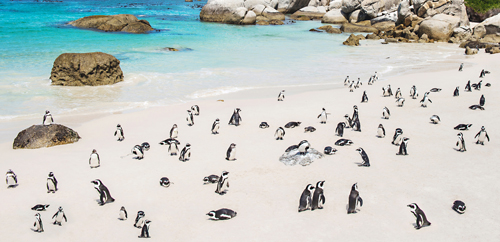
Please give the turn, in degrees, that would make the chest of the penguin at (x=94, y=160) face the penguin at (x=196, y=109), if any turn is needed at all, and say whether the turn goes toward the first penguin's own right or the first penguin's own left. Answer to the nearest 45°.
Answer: approximately 135° to the first penguin's own left

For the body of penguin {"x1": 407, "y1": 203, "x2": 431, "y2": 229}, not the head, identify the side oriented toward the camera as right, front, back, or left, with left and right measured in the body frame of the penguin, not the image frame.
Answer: left

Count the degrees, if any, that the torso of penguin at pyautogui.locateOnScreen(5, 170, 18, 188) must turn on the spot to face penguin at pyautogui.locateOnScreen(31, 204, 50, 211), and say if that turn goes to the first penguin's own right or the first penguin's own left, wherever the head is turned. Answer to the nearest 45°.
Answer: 0° — it already faces it

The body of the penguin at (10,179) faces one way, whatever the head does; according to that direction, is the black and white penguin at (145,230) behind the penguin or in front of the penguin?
in front

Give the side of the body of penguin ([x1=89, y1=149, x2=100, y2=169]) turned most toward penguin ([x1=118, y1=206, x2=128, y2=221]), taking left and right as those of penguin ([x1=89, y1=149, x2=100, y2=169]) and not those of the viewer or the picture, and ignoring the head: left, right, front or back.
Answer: front

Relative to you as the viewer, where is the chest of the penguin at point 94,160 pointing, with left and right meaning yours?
facing the viewer

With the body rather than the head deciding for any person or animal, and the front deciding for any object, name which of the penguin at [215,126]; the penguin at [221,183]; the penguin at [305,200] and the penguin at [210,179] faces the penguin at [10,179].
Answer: the penguin at [210,179]

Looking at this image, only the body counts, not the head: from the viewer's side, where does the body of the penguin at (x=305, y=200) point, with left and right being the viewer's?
facing to the right of the viewer

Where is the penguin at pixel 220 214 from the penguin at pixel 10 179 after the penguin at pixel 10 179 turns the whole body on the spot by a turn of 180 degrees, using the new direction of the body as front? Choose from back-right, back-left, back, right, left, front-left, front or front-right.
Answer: back-right

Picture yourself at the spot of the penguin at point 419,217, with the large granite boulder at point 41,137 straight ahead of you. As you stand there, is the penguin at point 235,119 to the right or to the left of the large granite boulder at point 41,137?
right

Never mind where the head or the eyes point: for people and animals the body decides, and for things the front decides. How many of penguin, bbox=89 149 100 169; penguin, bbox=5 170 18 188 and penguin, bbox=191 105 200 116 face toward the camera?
2

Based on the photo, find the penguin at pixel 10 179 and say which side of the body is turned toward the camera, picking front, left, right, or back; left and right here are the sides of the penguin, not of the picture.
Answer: front

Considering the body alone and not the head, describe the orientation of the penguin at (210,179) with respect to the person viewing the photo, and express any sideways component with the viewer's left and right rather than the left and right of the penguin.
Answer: facing to the left of the viewer
